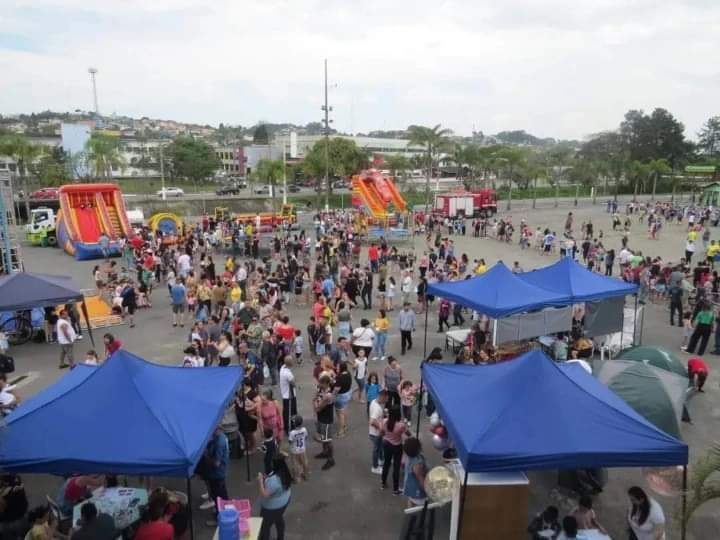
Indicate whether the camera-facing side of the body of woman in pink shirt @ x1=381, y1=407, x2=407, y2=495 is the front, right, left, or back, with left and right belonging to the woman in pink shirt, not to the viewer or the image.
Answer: back

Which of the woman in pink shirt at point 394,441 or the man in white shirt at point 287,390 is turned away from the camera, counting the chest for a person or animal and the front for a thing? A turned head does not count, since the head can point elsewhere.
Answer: the woman in pink shirt

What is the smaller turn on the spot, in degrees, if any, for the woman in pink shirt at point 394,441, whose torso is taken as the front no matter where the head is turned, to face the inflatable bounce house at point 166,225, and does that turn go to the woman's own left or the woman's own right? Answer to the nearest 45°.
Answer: approximately 45° to the woman's own left

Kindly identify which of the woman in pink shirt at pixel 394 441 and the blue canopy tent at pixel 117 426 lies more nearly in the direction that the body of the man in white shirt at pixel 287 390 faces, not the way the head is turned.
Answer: the woman in pink shirt

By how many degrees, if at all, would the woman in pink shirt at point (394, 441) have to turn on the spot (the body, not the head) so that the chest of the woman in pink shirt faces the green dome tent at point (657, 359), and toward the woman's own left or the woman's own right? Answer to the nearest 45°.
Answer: approximately 45° to the woman's own right
